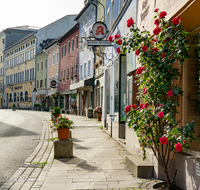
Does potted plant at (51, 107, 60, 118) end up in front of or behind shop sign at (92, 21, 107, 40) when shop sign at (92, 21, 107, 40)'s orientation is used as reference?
behind

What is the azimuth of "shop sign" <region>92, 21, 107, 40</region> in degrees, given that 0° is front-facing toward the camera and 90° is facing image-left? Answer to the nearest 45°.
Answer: approximately 0°

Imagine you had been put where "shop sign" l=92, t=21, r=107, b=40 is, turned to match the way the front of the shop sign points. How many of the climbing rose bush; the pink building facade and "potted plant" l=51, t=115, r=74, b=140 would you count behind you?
1

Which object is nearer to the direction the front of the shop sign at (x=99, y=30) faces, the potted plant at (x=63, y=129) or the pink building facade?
the potted plant

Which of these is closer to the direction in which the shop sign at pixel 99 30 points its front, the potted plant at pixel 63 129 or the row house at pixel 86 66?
the potted plant

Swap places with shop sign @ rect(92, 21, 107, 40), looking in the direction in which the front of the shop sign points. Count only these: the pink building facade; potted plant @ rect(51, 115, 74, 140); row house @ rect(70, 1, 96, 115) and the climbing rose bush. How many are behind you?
2

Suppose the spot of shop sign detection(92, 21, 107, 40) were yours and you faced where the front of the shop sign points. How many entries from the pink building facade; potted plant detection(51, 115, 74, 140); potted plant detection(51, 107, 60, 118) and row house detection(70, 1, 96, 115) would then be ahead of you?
1

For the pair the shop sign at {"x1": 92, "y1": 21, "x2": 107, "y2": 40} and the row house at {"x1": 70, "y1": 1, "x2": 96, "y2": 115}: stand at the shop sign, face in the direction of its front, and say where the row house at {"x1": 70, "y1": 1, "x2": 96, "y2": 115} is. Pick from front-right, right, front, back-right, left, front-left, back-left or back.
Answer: back

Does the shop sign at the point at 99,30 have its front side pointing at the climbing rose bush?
yes

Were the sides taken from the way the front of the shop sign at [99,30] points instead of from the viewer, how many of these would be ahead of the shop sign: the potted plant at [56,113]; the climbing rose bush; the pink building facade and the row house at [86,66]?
1

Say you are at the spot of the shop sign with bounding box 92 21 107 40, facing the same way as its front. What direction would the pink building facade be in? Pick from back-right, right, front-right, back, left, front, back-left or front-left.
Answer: back
